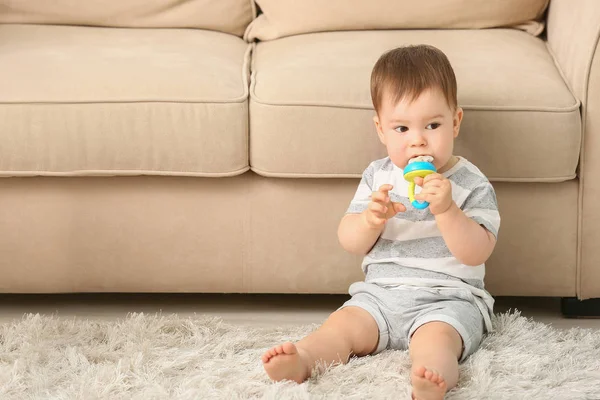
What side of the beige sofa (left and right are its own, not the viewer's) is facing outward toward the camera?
front

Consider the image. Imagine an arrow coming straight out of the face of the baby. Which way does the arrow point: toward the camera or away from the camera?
toward the camera
